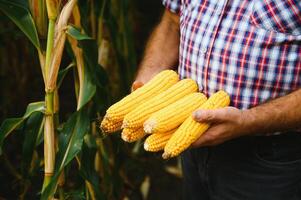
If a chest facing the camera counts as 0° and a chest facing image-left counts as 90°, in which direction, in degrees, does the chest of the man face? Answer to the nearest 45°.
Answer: approximately 45°
